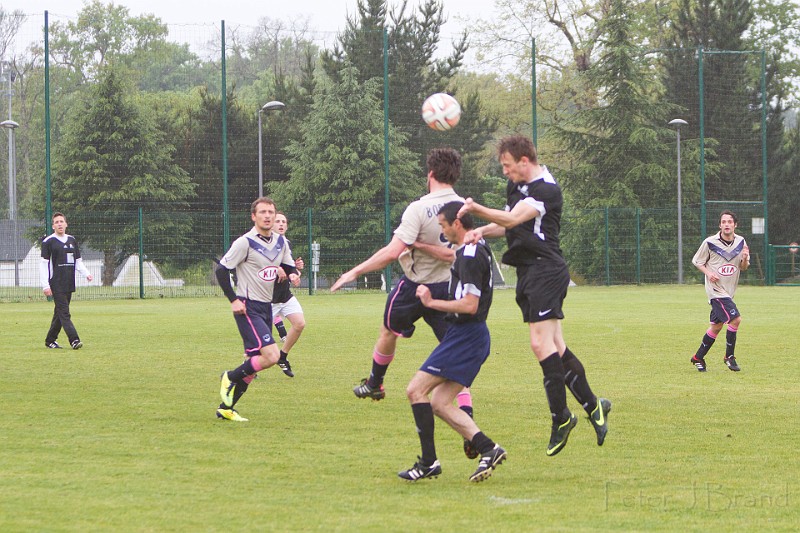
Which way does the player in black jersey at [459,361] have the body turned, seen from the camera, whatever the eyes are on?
to the viewer's left

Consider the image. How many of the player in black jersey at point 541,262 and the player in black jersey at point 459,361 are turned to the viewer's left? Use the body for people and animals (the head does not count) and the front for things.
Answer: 2

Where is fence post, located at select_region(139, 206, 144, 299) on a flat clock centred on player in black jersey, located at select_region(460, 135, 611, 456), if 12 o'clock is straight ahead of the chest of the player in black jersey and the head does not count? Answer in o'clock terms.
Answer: The fence post is roughly at 2 o'clock from the player in black jersey.

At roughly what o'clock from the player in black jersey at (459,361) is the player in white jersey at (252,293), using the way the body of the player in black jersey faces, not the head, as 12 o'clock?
The player in white jersey is roughly at 2 o'clock from the player in black jersey.

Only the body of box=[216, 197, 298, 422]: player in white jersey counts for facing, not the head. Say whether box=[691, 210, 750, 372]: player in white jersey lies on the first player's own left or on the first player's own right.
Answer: on the first player's own left

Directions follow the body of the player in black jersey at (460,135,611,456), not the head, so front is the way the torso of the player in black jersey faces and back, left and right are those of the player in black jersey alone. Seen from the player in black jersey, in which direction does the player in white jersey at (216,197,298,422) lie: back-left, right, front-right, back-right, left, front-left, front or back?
front-right

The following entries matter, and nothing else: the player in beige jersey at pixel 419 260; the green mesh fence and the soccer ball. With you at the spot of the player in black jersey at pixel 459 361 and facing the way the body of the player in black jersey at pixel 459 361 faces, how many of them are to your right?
3

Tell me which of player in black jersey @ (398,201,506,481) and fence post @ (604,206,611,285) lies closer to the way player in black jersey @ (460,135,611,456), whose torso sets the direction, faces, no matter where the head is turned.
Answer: the player in black jersey

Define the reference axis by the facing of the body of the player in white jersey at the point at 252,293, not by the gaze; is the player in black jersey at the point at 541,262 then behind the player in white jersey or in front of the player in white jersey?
in front

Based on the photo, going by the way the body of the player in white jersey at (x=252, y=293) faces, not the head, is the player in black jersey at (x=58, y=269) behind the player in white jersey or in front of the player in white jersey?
behind

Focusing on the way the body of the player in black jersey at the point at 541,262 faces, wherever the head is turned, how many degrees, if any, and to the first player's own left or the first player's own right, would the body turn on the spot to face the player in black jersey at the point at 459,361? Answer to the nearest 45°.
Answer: approximately 45° to the first player's own left

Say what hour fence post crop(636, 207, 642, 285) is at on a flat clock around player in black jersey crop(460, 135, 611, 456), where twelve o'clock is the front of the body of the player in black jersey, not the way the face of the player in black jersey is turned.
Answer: The fence post is roughly at 3 o'clock from the player in black jersey.

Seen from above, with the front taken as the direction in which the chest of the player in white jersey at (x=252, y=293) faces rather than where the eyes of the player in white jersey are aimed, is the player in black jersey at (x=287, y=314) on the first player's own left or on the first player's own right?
on the first player's own left

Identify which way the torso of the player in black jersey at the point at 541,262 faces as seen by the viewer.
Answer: to the viewer's left

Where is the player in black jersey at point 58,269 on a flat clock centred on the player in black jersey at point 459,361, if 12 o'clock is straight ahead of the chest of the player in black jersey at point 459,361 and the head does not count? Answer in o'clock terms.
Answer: the player in black jersey at point 58,269 is roughly at 2 o'clock from the player in black jersey at point 459,361.
